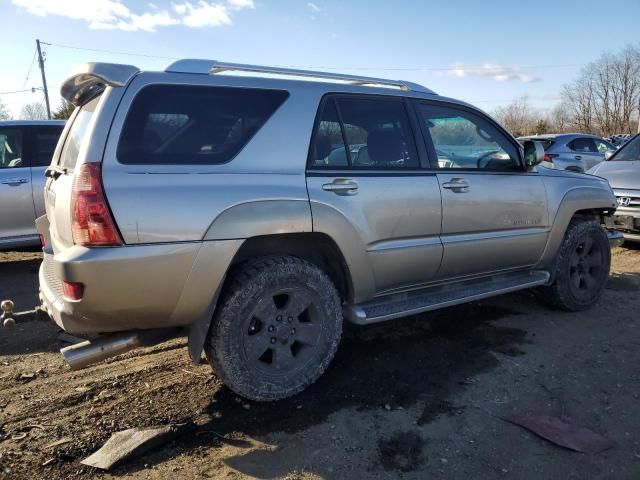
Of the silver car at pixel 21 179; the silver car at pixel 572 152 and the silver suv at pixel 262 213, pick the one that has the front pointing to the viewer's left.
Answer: the silver car at pixel 21 179

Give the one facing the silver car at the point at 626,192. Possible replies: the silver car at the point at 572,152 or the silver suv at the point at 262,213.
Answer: the silver suv

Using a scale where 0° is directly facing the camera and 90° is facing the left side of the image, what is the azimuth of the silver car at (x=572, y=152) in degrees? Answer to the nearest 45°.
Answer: approximately 225°

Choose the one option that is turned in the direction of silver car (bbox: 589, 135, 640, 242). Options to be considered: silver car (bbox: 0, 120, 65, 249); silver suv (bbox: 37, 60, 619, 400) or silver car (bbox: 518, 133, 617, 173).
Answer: the silver suv

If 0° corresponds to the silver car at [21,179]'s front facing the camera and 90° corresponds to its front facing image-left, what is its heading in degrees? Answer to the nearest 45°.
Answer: approximately 90°

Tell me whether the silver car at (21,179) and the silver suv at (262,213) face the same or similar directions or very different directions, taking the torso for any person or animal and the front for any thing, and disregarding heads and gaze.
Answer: very different directions

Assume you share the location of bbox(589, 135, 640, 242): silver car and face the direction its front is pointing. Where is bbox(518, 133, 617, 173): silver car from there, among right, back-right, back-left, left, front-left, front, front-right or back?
back-right

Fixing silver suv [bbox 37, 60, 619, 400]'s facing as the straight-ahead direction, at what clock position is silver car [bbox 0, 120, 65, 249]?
The silver car is roughly at 9 o'clock from the silver suv.

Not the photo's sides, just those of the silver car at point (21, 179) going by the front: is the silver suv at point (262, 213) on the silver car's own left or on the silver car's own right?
on the silver car's own left

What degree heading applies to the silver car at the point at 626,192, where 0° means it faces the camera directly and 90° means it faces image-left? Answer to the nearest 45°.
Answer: approximately 45°

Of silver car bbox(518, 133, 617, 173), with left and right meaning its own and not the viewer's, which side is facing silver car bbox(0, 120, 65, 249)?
back

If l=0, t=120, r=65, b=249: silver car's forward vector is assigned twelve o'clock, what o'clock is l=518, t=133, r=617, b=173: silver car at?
l=518, t=133, r=617, b=173: silver car is roughly at 6 o'clock from l=0, t=120, r=65, b=249: silver car.

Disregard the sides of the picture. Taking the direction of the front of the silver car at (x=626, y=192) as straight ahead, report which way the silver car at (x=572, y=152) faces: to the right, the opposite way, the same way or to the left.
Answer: the opposite way
